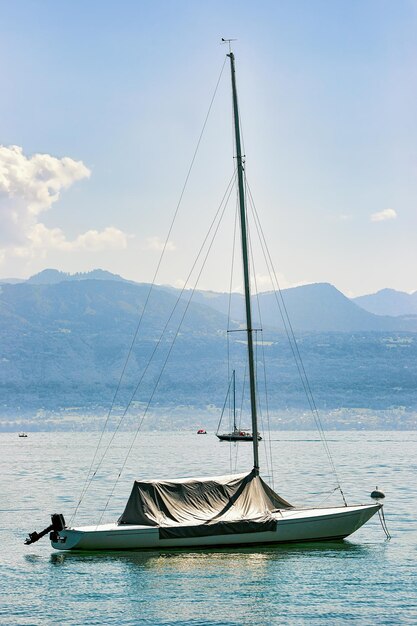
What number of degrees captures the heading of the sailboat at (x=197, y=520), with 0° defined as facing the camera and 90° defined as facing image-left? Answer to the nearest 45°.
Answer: approximately 270°
